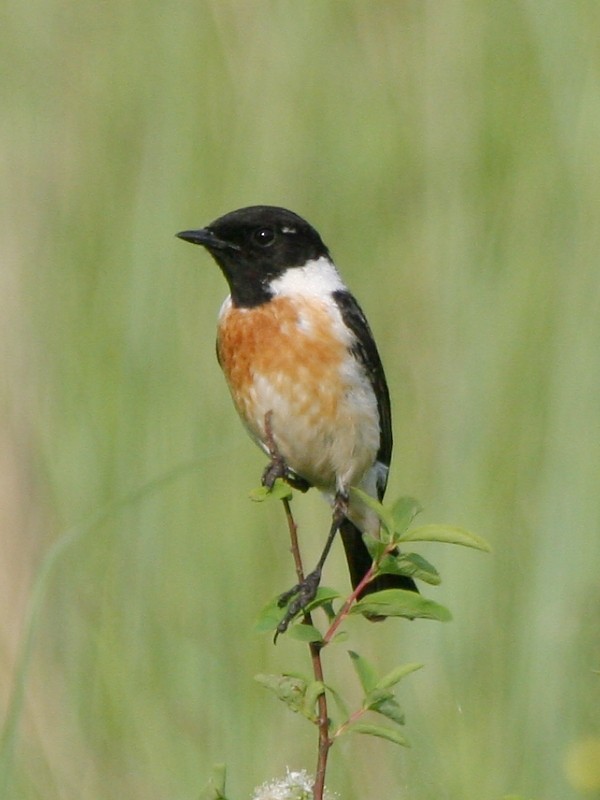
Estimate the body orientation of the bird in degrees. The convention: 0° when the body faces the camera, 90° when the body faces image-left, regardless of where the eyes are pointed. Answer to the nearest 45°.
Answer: approximately 45°
